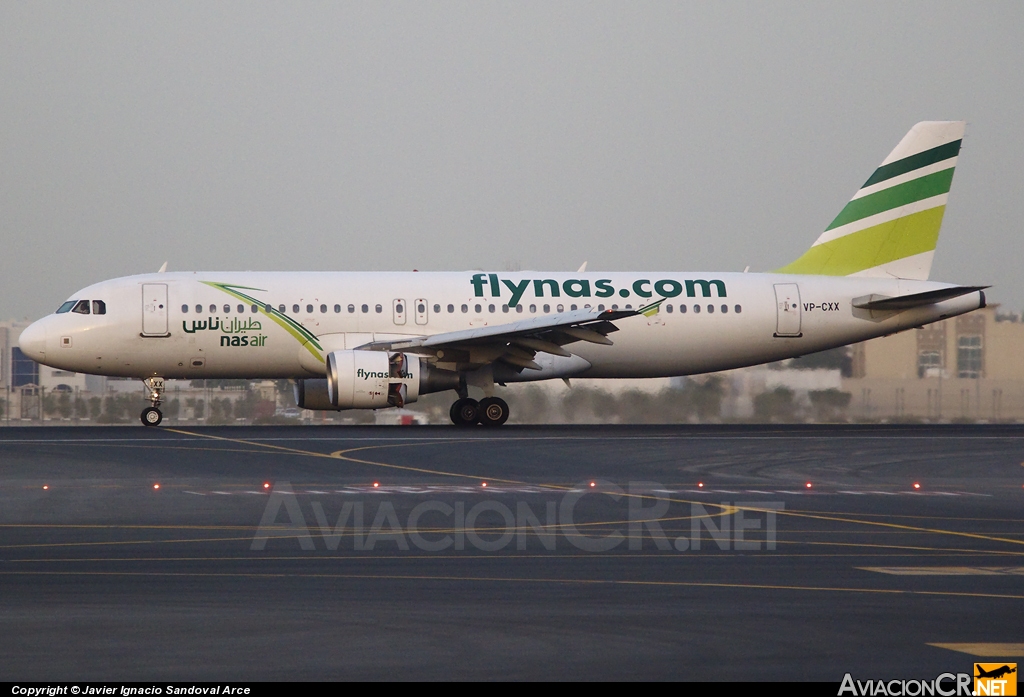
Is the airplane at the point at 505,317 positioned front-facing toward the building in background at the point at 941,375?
no

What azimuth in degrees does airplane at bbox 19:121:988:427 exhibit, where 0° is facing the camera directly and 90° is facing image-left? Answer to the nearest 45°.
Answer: approximately 90°
